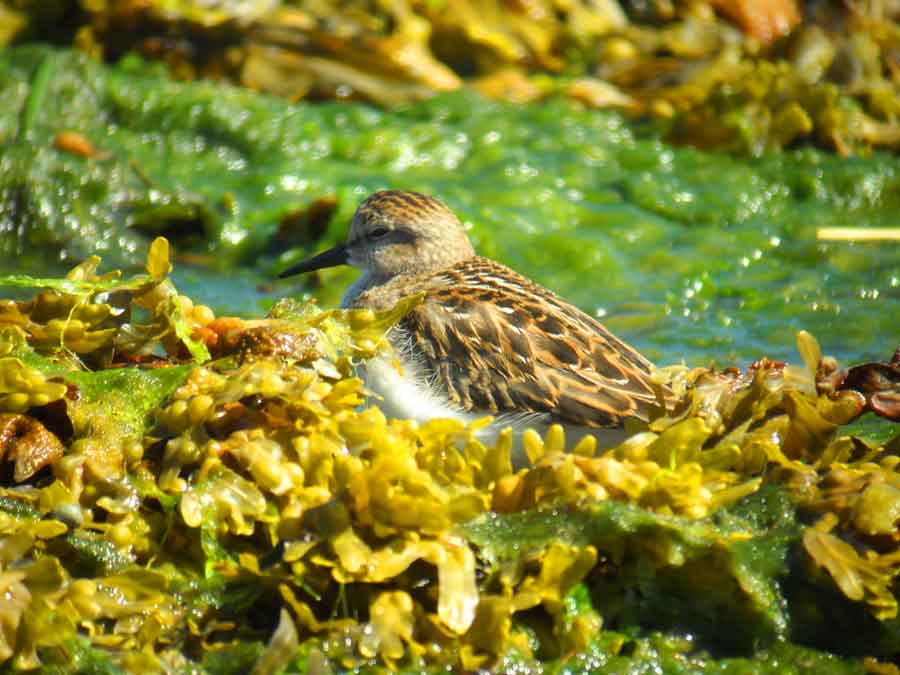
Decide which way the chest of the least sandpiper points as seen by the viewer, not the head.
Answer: to the viewer's left
